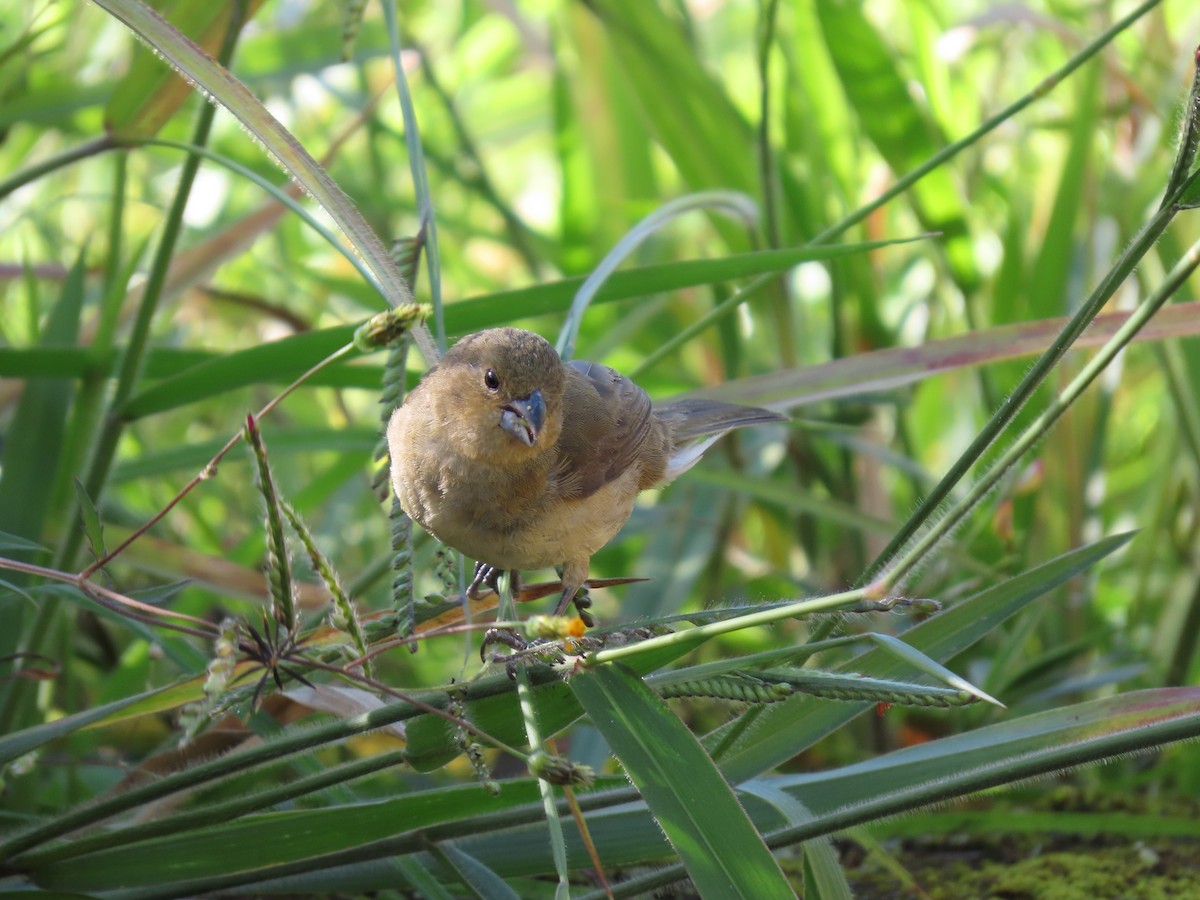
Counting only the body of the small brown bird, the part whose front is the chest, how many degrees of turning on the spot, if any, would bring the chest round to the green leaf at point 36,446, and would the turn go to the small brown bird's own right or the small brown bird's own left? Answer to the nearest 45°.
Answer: approximately 45° to the small brown bird's own right

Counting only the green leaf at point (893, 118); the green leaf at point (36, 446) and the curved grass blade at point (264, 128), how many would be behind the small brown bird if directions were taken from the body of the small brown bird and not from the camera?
1

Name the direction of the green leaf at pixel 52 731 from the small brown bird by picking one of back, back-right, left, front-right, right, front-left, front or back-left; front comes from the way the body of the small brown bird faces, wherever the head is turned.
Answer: front

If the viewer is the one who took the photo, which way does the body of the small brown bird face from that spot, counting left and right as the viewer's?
facing the viewer and to the left of the viewer

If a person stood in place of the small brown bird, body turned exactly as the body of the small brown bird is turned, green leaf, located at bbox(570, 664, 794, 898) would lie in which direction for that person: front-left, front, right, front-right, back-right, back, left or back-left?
front-left
